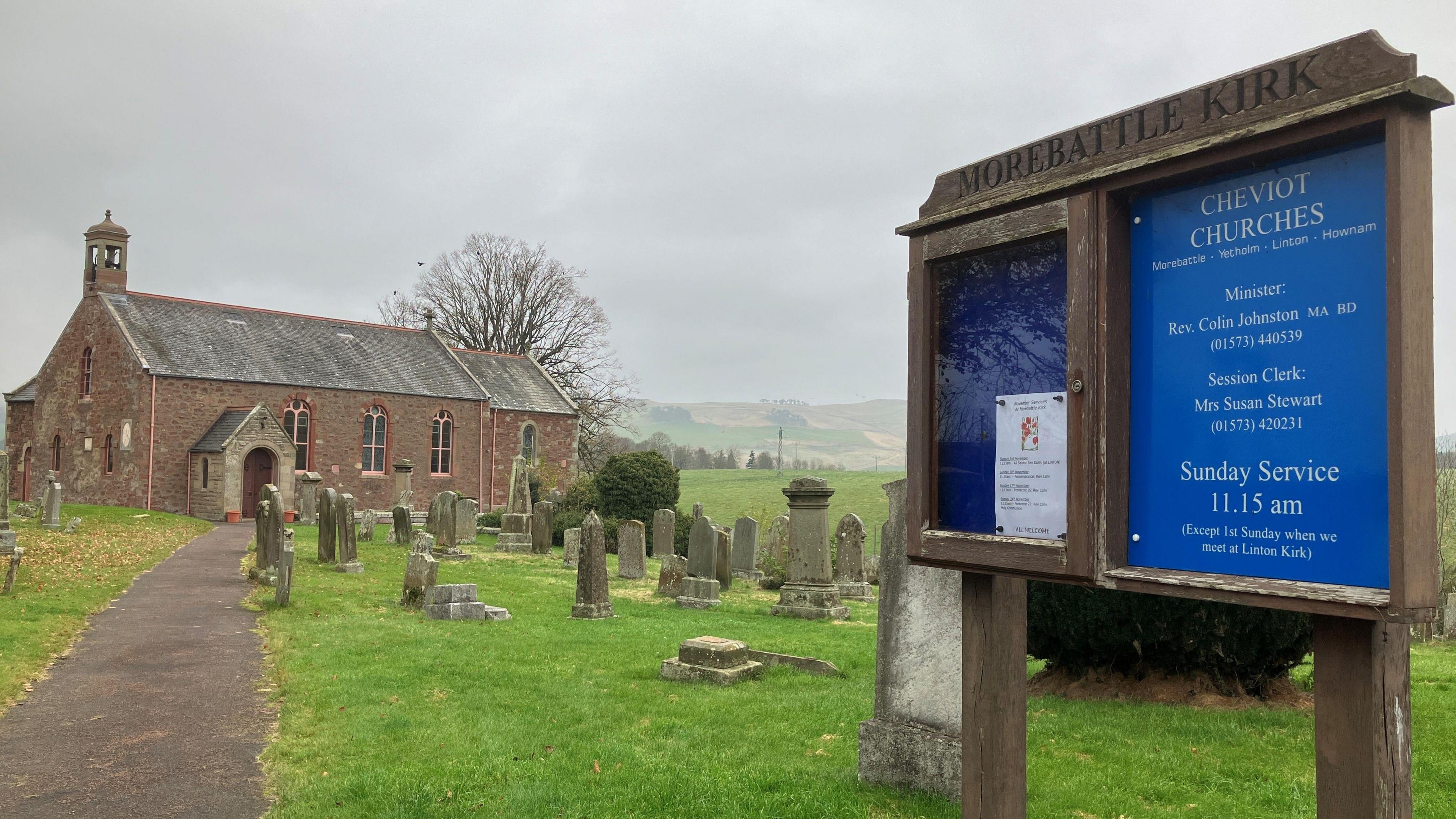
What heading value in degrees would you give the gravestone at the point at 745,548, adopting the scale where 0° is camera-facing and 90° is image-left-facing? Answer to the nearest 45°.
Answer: approximately 45°

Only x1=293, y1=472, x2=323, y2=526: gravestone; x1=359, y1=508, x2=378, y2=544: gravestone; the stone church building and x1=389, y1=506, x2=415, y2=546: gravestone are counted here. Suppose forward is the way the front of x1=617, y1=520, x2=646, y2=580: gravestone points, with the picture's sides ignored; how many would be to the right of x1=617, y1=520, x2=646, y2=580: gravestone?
4

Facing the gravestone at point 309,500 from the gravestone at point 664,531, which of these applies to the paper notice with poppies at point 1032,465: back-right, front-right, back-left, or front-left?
back-left

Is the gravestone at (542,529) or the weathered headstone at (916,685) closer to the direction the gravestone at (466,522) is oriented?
the weathered headstone

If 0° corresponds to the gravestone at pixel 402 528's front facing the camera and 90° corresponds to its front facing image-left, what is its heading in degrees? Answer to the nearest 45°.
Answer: approximately 45°

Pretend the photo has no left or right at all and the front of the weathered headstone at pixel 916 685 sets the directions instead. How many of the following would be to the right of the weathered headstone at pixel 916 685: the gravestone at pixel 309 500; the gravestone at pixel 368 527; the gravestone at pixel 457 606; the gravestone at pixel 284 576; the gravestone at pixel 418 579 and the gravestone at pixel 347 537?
6

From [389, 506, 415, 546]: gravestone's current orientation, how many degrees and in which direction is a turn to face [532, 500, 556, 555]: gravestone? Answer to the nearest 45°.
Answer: approximately 90° to its left

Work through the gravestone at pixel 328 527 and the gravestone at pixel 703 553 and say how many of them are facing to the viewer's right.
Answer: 0

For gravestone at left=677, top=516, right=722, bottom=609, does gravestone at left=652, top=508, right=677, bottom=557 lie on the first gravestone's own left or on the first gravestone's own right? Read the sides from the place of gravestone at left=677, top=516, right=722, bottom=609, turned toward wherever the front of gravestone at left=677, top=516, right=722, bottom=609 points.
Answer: on the first gravestone's own right

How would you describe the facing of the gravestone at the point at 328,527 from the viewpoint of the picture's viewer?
facing the viewer and to the left of the viewer

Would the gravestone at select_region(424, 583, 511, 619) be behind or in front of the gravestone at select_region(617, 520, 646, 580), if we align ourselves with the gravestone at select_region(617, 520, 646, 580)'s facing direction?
in front

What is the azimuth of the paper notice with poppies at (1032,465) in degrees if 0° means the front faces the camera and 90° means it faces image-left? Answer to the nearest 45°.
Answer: approximately 45°

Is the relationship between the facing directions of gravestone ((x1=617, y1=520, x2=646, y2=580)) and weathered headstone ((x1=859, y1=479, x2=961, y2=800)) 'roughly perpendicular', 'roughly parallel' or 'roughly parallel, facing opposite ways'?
roughly parallel

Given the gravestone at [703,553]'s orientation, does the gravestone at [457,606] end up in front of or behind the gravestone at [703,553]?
in front

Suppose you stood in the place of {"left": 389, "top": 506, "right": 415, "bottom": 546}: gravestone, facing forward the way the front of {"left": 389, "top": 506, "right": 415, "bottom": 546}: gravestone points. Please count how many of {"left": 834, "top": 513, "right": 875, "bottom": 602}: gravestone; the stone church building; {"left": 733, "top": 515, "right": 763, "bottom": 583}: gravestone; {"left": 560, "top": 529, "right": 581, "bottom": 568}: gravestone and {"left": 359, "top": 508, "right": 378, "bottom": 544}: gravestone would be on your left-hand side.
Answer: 3
